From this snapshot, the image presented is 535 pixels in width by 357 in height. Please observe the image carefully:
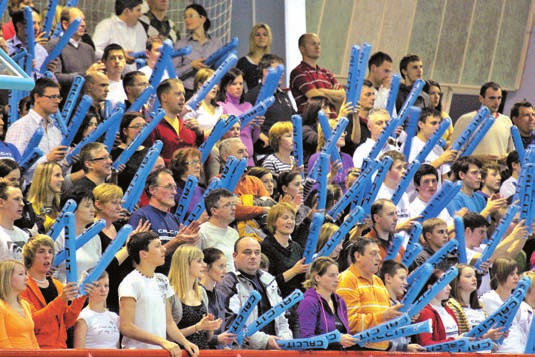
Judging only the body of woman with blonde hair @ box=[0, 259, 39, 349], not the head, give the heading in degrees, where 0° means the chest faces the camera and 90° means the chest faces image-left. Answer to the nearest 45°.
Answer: approximately 315°

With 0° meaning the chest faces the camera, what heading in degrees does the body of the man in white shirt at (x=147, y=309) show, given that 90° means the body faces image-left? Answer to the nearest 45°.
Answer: approximately 315°

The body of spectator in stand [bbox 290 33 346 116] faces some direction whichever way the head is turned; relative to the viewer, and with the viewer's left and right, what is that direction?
facing the viewer and to the right of the viewer

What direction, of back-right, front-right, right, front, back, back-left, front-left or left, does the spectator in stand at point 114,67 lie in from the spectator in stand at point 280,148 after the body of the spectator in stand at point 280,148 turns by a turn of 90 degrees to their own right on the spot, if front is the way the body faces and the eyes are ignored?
front-right

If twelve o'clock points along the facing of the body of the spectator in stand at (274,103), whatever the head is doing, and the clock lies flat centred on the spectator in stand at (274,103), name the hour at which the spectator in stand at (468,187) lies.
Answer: the spectator in stand at (468,187) is roughly at 11 o'clock from the spectator in stand at (274,103).

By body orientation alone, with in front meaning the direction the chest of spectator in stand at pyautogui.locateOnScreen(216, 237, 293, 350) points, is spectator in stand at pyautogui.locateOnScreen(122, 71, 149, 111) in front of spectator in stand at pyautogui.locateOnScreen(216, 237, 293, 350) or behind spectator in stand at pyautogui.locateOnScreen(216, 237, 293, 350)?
behind

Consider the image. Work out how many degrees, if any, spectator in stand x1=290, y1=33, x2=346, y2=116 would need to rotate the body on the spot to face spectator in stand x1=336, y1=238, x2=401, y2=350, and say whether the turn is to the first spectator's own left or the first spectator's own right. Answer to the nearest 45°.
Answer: approximately 45° to the first spectator's own right

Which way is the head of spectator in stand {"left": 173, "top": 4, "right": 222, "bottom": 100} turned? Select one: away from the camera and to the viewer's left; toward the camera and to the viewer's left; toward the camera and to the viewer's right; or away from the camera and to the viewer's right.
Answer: toward the camera and to the viewer's left
